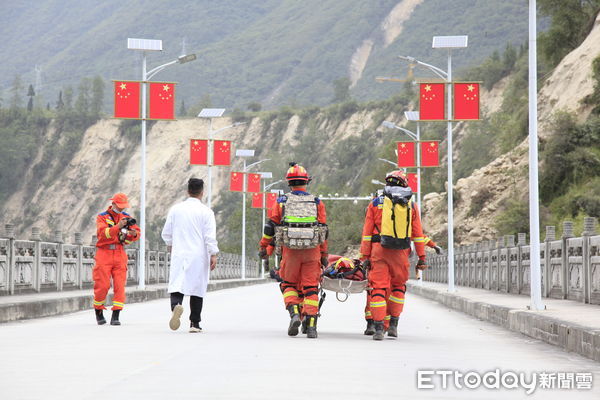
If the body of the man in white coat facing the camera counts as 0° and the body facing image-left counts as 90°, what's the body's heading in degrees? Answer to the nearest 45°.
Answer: approximately 180°

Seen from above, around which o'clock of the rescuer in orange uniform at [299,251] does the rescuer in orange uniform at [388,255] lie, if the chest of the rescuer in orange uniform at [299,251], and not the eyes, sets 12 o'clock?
the rescuer in orange uniform at [388,255] is roughly at 3 o'clock from the rescuer in orange uniform at [299,251].

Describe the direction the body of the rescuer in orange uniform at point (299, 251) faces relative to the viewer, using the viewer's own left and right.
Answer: facing away from the viewer

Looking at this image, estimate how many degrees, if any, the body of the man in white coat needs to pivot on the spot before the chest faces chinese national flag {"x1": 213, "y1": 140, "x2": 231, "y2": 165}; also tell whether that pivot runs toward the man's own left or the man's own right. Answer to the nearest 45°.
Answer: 0° — they already face it

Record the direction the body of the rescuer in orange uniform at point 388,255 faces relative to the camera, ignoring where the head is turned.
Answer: away from the camera

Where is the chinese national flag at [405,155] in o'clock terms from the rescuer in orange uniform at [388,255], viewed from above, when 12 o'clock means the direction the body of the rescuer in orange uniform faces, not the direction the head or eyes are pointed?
The chinese national flag is roughly at 12 o'clock from the rescuer in orange uniform.

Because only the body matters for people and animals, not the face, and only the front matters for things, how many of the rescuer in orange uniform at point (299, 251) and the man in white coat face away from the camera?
2

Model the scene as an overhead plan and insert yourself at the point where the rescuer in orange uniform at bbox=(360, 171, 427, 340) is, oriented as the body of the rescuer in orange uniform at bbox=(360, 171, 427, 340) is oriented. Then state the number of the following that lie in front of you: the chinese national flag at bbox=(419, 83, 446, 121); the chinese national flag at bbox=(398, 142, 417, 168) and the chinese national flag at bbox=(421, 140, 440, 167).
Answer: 3

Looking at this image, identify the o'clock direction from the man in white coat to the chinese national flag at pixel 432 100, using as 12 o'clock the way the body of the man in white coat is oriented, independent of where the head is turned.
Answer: The chinese national flag is roughly at 1 o'clock from the man in white coat.

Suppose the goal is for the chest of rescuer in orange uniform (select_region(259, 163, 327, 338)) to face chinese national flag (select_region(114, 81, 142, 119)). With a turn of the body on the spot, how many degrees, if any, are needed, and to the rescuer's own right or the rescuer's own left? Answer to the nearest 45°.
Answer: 0° — they already face it

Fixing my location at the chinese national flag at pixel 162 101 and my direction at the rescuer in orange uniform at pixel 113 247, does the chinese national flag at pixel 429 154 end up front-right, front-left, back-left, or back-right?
back-left

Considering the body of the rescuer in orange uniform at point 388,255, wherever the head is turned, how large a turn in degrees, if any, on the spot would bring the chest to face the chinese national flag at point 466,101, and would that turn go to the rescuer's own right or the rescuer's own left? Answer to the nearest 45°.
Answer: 0° — they already face it

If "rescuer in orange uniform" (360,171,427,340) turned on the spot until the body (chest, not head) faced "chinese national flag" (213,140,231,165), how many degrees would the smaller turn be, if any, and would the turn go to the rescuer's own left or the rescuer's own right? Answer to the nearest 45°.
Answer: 0° — they already face it

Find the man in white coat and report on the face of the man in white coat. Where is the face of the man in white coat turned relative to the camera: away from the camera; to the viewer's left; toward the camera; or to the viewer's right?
away from the camera
